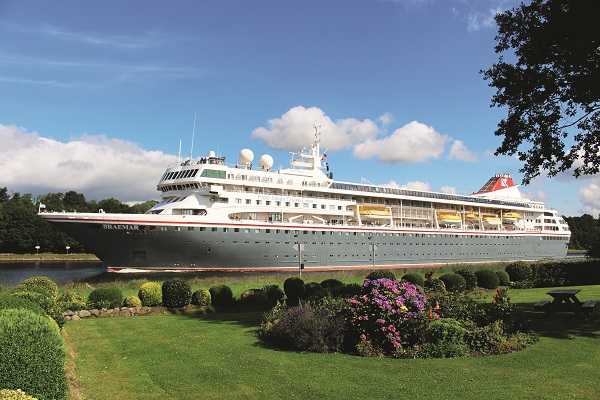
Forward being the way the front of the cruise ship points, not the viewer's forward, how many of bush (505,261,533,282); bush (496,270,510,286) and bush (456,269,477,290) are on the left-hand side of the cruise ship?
3

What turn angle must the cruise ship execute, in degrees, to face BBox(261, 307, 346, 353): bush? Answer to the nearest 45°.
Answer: approximately 45° to its left

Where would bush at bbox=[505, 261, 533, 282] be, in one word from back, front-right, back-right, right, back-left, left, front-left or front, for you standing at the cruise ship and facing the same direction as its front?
left

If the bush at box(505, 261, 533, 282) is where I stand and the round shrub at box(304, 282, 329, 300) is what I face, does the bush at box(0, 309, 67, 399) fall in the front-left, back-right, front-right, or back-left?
front-left

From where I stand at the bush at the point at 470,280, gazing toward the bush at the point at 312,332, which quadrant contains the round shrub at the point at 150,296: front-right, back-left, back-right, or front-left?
front-right

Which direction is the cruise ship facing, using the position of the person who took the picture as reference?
facing the viewer and to the left of the viewer

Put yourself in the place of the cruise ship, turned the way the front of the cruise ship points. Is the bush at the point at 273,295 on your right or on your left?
on your left

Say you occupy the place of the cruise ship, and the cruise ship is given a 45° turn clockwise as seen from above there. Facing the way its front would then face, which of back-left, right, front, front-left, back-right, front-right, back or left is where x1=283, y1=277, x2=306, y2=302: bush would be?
left

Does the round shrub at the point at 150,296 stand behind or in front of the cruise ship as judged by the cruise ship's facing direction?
in front

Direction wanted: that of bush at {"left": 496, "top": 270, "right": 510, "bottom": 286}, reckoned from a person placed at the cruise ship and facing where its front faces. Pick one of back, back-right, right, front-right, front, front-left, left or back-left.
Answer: left

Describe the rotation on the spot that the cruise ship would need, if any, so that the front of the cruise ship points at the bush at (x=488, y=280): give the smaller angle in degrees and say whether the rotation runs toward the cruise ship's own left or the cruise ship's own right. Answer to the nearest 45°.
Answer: approximately 90° to the cruise ship's own left

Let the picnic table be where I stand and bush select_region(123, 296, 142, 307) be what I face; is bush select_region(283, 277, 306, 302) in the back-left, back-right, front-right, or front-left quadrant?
front-right

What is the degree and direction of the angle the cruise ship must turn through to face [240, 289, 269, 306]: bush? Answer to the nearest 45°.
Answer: approximately 45° to its left

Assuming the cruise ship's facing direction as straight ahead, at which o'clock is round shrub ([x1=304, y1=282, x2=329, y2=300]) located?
The round shrub is roughly at 10 o'clock from the cruise ship.

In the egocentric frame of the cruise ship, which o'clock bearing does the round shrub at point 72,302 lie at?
The round shrub is roughly at 11 o'clock from the cruise ship.

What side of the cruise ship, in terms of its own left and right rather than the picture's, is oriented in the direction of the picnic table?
left

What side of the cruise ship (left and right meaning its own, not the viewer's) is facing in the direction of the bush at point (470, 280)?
left
